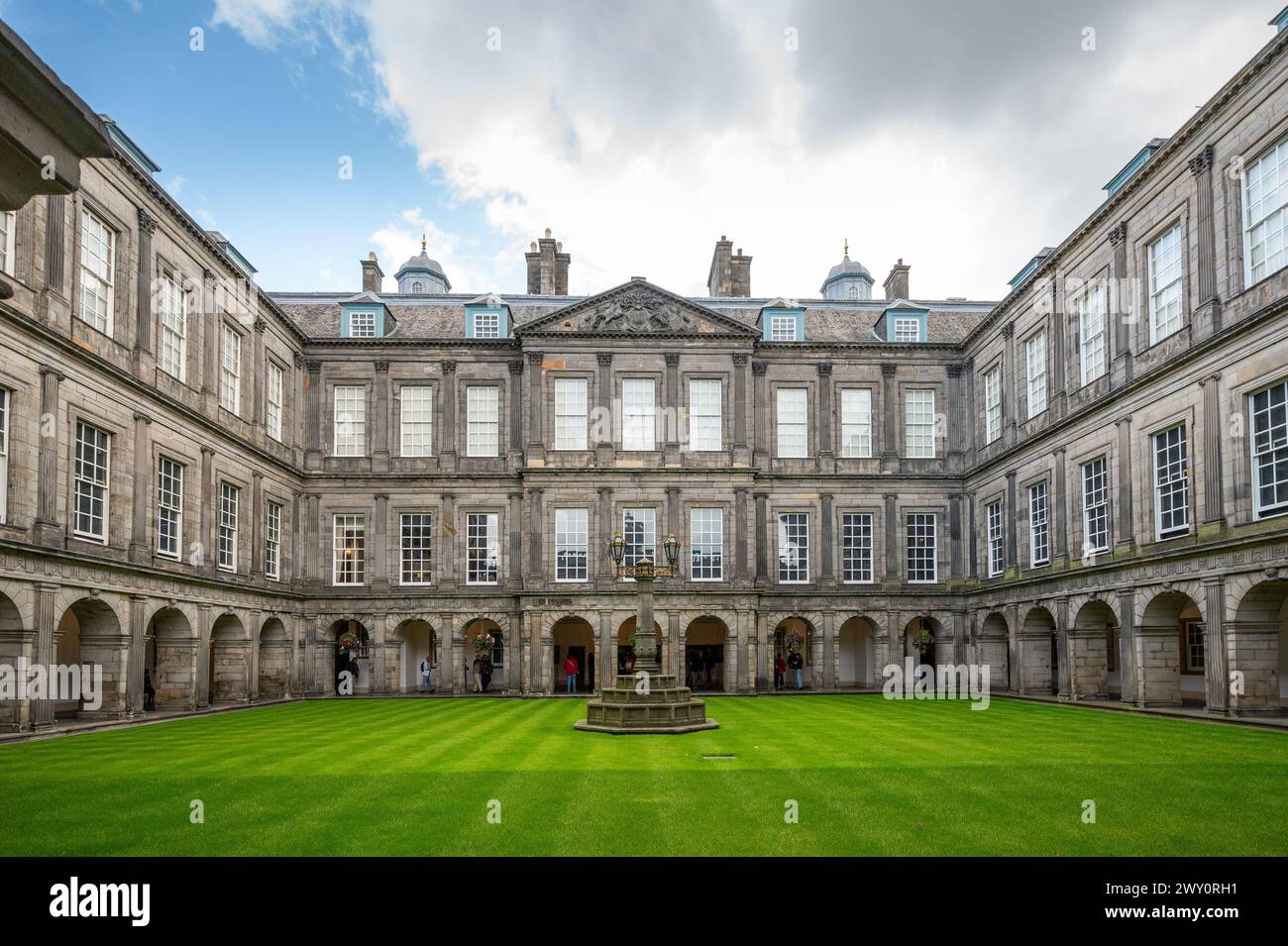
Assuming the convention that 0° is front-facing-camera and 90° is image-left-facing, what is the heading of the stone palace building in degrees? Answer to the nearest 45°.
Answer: approximately 0°
